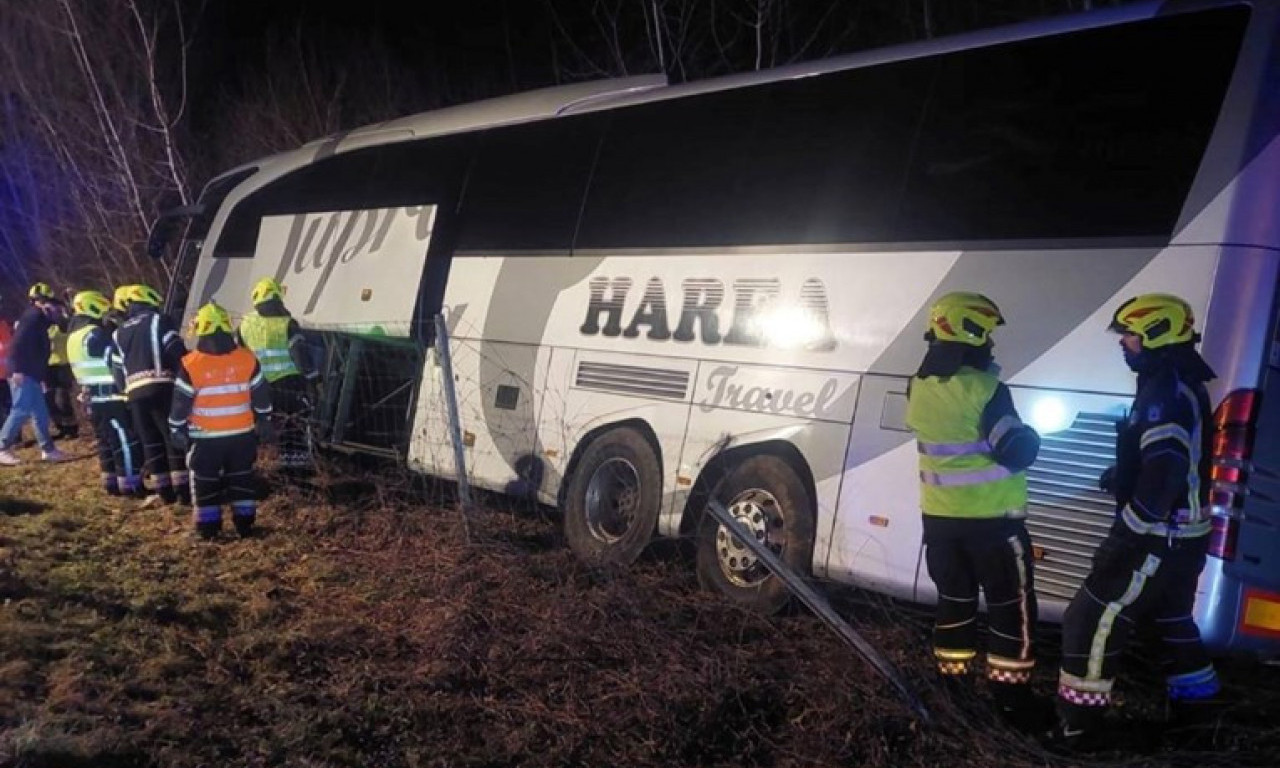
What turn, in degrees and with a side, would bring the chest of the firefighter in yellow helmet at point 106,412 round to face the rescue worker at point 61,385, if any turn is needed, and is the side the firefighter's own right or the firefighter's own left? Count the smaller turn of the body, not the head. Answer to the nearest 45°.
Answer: approximately 45° to the firefighter's own left

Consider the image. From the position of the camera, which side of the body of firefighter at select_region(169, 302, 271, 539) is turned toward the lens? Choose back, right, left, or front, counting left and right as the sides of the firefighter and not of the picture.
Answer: back

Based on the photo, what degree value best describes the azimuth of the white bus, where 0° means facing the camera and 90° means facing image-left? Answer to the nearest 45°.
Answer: approximately 135°

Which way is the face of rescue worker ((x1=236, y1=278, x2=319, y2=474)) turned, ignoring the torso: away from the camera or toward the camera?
away from the camera

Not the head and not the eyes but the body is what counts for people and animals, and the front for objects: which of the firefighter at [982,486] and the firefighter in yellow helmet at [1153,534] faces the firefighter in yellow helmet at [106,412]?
the firefighter in yellow helmet at [1153,534]

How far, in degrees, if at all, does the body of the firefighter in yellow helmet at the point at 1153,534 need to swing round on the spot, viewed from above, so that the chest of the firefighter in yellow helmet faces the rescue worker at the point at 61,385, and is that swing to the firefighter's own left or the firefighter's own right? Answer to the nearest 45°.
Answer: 0° — they already face them

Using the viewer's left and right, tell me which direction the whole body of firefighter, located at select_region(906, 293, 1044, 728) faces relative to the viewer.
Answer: facing away from the viewer and to the right of the viewer

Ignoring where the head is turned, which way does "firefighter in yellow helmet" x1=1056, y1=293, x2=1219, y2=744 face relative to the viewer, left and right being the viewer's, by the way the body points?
facing to the left of the viewer

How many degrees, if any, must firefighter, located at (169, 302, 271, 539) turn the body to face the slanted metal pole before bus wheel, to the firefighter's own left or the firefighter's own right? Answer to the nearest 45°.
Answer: approximately 135° to the firefighter's own right

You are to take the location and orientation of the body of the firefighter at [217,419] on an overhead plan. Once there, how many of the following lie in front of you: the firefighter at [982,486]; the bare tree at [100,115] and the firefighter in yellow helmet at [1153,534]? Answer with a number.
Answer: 1

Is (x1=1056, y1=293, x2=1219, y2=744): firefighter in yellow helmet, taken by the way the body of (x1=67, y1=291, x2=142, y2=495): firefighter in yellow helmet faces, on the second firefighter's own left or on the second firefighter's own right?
on the second firefighter's own right

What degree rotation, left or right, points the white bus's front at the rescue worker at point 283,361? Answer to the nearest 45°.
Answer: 0° — it already faces them

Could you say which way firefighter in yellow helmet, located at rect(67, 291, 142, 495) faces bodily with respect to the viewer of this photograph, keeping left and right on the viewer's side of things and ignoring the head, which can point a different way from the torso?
facing away from the viewer and to the right of the viewer

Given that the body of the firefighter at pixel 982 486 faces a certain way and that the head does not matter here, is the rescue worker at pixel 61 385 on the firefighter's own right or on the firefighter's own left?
on the firefighter's own left
